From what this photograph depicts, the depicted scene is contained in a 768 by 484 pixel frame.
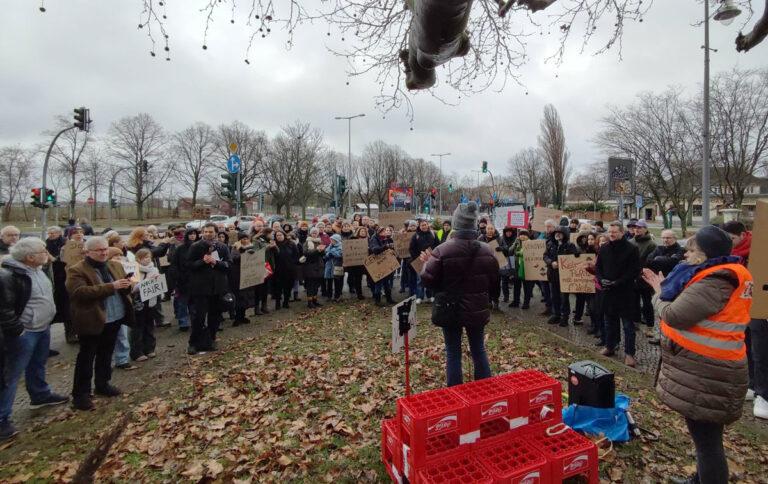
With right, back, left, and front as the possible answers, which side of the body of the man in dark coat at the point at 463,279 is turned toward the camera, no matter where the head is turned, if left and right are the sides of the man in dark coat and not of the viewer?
back

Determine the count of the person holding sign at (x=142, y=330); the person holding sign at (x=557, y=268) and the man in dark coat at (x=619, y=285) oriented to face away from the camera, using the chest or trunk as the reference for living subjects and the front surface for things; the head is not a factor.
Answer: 0

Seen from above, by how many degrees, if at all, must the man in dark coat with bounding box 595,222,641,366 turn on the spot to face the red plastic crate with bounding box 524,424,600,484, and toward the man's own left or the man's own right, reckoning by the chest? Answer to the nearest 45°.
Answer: approximately 45° to the man's own left

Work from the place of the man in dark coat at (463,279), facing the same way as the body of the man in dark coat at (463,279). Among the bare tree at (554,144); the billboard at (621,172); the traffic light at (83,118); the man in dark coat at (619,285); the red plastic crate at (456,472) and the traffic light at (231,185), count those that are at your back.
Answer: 1

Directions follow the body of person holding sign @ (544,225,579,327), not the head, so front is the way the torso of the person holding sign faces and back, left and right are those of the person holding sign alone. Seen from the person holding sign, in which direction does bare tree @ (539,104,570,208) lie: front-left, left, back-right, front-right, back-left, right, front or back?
back-right

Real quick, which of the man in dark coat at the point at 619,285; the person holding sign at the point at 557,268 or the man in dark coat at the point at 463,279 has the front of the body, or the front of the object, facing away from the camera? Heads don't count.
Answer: the man in dark coat at the point at 463,279

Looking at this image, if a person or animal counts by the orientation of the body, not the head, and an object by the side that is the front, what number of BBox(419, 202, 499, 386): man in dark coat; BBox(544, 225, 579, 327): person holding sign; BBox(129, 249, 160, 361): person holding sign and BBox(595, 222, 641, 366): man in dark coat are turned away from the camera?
1

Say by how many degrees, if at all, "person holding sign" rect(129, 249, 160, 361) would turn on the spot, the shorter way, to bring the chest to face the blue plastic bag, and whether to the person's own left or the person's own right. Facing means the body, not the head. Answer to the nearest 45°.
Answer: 0° — they already face it

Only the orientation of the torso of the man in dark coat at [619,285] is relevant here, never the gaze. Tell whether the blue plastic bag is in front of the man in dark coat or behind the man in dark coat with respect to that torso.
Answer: in front

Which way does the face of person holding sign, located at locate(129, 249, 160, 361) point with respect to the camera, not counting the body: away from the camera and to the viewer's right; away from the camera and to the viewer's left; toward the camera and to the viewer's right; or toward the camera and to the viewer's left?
toward the camera and to the viewer's right

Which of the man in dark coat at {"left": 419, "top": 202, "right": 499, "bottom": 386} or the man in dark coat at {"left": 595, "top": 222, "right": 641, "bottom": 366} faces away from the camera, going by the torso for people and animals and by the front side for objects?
the man in dark coat at {"left": 419, "top": 202, "right": 499, "bottom": 386}

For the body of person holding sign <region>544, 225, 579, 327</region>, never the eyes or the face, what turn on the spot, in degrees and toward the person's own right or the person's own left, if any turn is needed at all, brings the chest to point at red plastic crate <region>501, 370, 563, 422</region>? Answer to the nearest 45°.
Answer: approximately 45° to the person's own left

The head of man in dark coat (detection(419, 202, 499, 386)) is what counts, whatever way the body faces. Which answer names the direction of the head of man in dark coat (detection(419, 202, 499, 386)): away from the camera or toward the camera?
away from the camera

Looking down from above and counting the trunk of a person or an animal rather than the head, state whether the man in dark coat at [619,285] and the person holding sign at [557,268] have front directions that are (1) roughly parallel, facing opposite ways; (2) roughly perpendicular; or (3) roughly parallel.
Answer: roughly parallel

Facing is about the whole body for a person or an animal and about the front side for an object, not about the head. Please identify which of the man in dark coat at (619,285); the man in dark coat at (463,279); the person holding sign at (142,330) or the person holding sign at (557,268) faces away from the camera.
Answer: the man in dark coat at (463,279)
